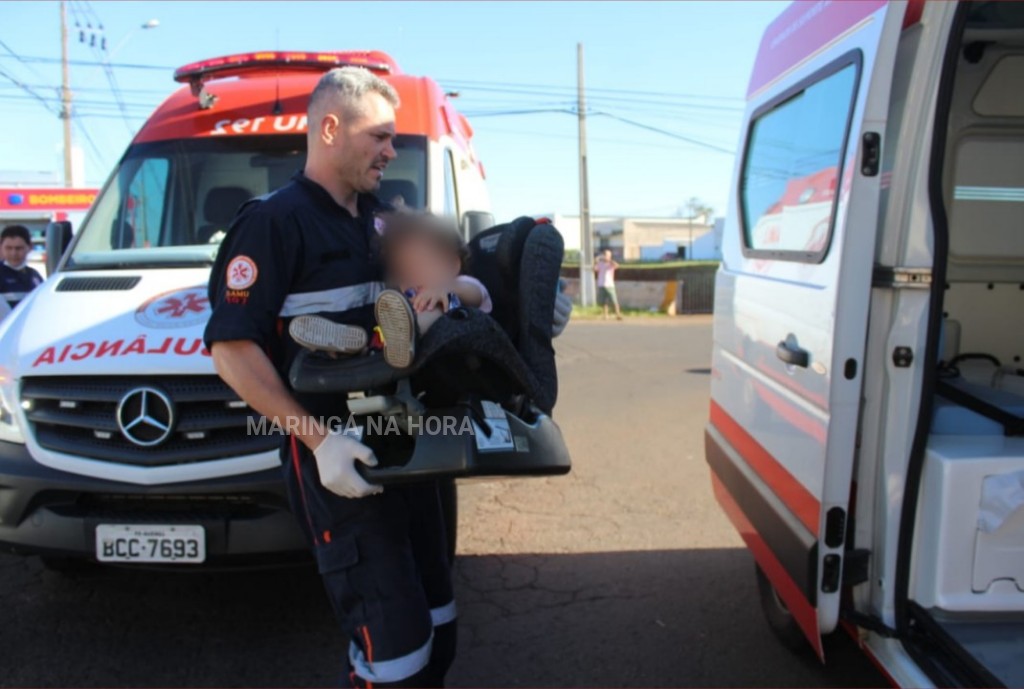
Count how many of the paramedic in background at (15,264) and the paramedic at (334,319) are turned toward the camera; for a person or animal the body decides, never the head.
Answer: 1

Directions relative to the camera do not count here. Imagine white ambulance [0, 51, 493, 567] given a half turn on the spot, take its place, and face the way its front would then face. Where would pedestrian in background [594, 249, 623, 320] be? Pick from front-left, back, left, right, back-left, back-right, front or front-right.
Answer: front

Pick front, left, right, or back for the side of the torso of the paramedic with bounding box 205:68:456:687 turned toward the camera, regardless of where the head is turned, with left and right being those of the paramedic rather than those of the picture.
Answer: right

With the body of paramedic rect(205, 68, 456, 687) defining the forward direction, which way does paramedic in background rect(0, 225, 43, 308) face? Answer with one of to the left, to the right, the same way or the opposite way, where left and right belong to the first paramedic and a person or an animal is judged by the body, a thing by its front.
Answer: to the right

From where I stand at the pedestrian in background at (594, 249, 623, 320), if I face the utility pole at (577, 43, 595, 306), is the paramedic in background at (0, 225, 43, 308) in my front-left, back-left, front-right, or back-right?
back-left

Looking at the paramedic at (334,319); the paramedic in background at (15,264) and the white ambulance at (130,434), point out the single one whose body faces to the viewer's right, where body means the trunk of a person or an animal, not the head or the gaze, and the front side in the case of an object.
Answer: the paramedic at (334,319)

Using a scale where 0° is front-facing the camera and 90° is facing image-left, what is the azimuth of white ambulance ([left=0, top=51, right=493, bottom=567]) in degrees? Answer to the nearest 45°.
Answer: approximately 45°

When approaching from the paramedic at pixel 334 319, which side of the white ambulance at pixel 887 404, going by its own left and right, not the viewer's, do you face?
right

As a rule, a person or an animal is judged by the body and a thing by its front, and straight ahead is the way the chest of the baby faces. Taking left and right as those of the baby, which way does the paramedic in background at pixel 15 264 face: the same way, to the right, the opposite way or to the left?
to the left

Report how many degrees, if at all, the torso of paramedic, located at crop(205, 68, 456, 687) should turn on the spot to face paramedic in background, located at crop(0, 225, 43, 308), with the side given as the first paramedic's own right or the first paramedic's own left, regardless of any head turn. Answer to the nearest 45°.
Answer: approximately 135° to the first paramedic's own left

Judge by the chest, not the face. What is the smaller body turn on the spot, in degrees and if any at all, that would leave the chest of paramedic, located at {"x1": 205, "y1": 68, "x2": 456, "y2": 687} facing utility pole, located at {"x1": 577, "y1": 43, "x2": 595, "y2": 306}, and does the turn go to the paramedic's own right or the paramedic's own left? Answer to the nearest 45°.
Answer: approximately 90° to the paramedic's own left

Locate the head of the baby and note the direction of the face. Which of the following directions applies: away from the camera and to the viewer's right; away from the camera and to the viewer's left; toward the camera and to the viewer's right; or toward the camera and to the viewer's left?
toward the camera and to the viewer's left

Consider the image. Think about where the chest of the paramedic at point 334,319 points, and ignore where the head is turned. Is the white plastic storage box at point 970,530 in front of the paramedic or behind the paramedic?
in front

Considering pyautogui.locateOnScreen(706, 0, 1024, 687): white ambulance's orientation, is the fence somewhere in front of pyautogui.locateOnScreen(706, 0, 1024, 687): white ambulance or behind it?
behind
